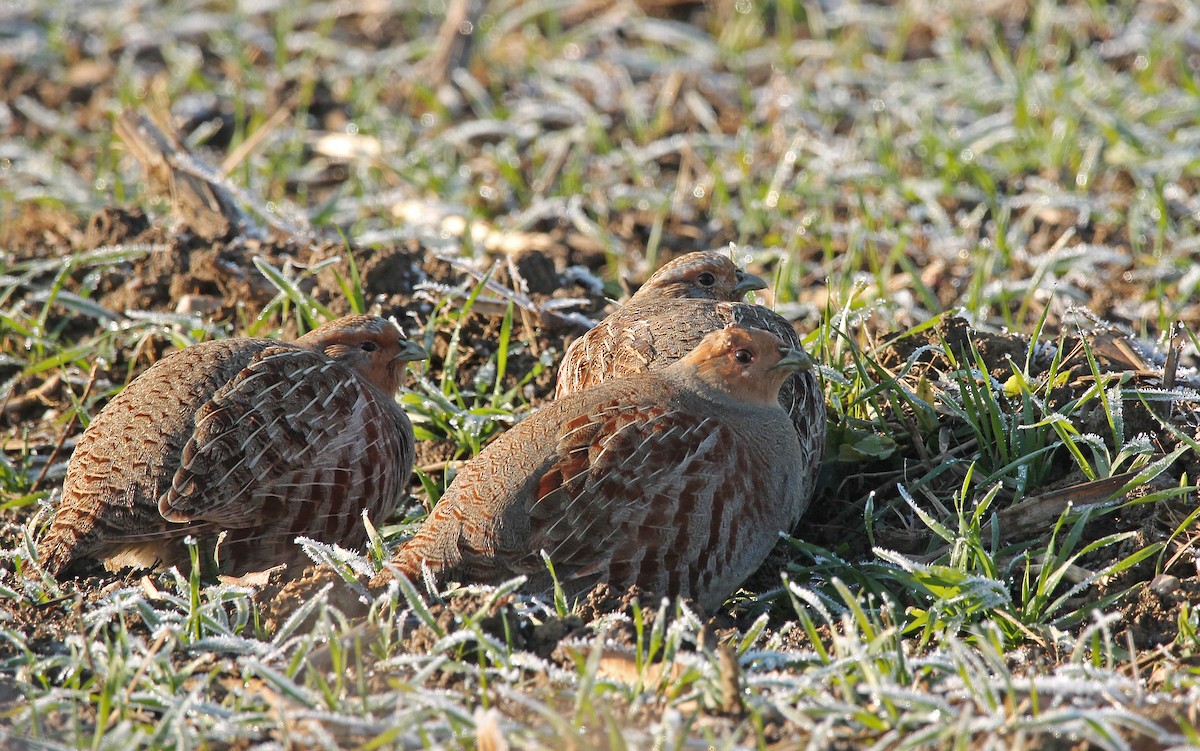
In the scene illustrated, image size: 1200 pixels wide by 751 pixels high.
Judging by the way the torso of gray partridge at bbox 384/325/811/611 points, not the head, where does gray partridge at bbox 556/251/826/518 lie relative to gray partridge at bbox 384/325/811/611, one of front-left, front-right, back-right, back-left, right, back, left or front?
left

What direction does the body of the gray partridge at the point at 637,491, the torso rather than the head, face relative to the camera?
to the viewer's right

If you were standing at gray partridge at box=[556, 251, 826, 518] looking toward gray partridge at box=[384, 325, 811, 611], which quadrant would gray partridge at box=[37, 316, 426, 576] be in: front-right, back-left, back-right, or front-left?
front-right

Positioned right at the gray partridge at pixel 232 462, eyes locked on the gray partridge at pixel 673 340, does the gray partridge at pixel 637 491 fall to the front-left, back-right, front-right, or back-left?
front-right

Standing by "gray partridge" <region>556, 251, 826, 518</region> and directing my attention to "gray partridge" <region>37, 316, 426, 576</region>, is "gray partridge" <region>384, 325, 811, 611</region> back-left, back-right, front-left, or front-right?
front-left

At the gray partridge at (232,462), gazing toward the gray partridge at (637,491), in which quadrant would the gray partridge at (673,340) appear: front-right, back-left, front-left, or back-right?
front-left

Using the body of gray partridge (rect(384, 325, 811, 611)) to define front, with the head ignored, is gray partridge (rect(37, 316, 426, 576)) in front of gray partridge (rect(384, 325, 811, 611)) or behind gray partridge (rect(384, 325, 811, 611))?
behind
